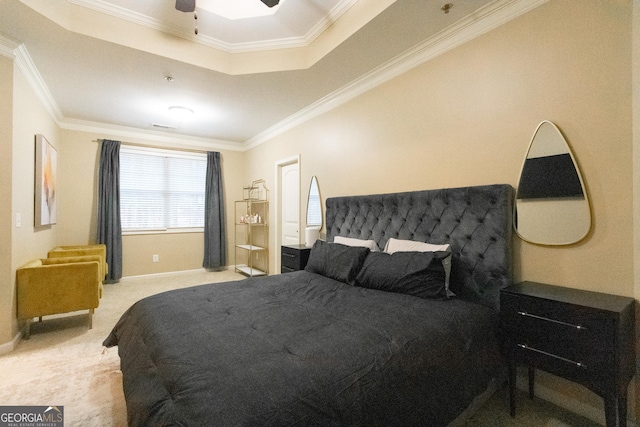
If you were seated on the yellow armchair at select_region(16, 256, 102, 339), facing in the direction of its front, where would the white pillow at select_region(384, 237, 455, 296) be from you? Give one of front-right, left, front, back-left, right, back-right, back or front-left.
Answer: front-right

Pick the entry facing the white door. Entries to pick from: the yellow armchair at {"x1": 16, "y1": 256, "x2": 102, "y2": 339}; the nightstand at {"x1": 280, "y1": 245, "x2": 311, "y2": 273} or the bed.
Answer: the yellow armchair

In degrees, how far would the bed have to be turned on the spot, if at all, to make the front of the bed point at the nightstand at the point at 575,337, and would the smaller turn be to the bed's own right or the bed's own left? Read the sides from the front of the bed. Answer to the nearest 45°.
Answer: approximately 135° to the bed's own left

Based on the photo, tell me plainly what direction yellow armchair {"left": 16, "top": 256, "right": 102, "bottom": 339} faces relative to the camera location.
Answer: facing to the right of the viewer

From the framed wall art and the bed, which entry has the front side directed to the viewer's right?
the framed wall art

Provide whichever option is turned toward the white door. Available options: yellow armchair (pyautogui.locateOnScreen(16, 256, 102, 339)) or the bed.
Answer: the yellow armchair

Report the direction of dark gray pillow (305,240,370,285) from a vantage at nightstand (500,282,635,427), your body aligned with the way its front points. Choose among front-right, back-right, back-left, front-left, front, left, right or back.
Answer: front-right

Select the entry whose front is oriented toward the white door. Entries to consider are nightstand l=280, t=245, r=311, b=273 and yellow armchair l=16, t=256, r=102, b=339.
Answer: the yellow armchair

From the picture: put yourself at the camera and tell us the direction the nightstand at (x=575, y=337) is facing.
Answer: facing the viewer and to the left of the viewer

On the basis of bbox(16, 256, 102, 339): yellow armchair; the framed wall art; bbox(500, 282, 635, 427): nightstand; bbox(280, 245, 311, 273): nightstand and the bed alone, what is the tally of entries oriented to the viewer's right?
2

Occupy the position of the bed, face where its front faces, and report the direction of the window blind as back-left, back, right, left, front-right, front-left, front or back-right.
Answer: right

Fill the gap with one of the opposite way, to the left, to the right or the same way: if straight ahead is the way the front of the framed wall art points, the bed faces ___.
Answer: the opposite way

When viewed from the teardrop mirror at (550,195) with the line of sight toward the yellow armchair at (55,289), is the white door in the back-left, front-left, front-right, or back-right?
front-right

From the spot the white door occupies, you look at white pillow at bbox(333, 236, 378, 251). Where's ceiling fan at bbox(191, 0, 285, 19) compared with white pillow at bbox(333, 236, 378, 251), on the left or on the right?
right

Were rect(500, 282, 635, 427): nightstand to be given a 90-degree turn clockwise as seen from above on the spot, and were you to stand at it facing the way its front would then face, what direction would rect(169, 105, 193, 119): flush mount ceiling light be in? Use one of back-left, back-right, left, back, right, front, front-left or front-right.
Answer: front-left

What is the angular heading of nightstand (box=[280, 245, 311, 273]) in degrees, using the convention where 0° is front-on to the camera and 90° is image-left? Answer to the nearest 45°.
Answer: approximately 45°

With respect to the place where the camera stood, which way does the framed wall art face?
facing to the right of the viewer

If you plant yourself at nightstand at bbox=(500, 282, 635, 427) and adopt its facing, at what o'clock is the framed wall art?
The framed wall art is roughly at 1 o'clock from the nightstand.
